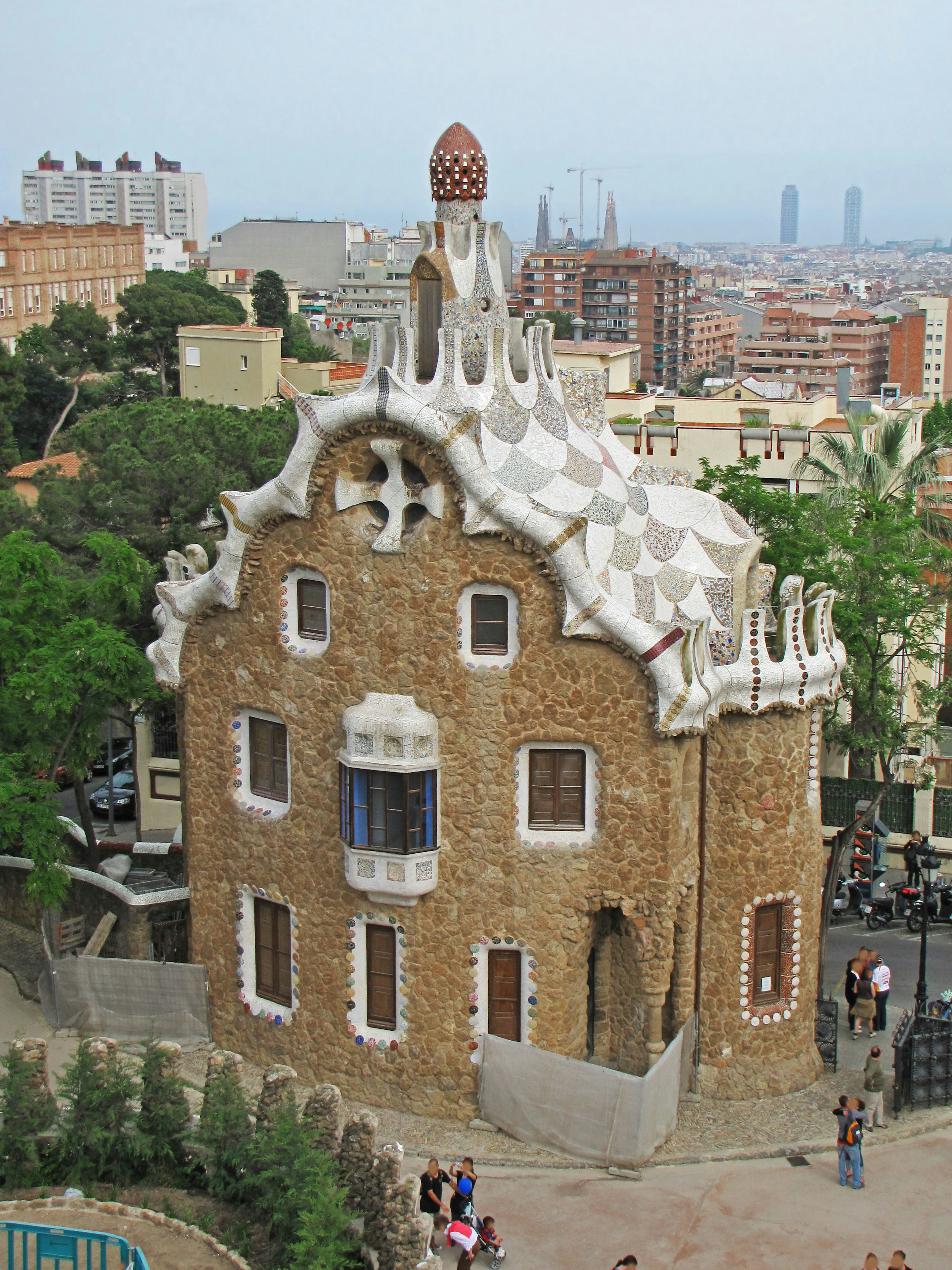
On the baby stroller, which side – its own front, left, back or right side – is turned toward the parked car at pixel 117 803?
back

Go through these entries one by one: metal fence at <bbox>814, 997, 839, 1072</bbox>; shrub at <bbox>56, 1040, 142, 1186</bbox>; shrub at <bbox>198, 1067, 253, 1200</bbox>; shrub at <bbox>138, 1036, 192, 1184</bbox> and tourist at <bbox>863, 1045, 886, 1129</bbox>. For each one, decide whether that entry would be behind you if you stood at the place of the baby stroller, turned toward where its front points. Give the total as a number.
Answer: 3

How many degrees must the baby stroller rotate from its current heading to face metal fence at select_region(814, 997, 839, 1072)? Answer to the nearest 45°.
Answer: approximately 45° to its left

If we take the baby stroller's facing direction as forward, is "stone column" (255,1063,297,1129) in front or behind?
behind

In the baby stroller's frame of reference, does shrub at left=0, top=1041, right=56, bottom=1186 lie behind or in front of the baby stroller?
behind

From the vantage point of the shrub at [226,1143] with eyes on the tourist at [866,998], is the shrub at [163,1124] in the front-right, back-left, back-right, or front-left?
back-left

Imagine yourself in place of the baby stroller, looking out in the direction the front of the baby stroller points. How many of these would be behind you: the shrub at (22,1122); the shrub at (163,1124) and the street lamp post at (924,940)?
2

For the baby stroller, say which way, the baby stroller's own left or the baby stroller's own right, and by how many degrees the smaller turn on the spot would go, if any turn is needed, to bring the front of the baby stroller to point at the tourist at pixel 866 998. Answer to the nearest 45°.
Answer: approximately 45° to the baby stroller's own left

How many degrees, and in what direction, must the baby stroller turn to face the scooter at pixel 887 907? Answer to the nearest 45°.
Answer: approximately 45° to its left

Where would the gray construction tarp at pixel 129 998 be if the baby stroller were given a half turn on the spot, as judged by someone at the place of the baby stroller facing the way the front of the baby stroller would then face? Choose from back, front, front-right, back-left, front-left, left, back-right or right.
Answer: front-right
